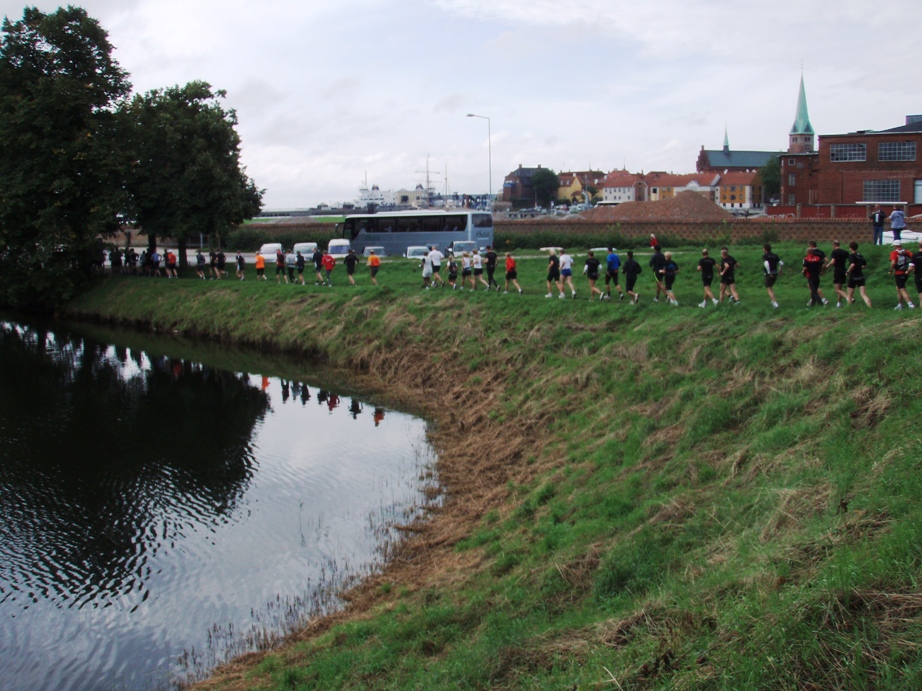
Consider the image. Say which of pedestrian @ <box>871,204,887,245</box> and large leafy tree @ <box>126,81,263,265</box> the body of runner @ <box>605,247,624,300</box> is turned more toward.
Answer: the large leafy tree

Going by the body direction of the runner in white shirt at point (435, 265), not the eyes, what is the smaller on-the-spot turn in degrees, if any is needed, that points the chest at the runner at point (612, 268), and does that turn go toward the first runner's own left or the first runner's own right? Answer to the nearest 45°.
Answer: approximately 180°

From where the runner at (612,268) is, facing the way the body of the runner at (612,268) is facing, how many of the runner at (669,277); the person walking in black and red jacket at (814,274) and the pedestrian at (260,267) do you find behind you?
2

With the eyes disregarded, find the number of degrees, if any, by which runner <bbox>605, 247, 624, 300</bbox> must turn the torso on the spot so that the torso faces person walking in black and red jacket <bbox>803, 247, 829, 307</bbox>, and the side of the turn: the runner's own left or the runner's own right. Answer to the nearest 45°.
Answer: approximately 180°

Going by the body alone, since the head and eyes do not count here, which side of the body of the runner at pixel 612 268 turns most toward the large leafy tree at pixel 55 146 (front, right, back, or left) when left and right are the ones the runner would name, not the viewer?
front

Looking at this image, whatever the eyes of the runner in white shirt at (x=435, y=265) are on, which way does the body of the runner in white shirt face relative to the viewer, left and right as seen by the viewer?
facing away from the viewer and to the left of the viewer

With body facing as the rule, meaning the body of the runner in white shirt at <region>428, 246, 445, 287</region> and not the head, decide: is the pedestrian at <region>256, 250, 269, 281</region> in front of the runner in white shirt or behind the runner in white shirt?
in front

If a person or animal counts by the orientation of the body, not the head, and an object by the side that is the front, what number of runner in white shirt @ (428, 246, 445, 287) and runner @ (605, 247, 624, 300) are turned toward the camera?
0

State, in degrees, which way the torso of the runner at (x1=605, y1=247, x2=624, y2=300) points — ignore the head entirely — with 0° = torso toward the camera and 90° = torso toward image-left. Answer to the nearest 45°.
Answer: approximately 135°

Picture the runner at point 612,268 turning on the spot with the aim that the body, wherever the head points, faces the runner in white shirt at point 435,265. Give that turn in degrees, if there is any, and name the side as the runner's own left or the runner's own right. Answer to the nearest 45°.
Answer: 0° — they already face them

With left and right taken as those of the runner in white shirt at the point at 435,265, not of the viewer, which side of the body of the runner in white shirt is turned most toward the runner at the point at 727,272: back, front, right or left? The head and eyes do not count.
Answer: back

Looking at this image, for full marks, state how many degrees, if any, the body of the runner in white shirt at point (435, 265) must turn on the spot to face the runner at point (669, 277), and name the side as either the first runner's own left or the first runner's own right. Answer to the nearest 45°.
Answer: approximately 180°

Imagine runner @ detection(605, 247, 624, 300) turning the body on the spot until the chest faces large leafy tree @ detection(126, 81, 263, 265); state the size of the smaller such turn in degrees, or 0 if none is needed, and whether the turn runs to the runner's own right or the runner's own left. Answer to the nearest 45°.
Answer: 0° — they already face it
